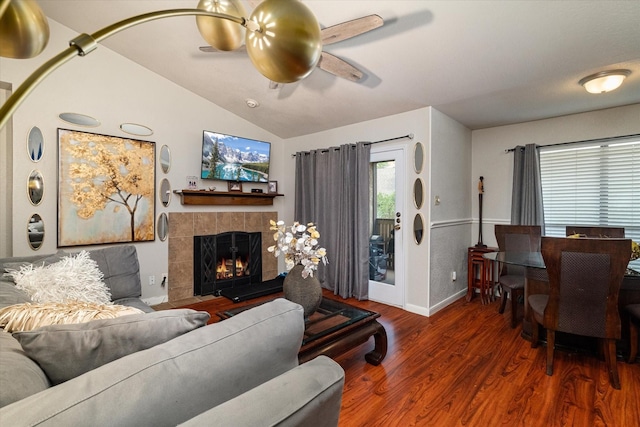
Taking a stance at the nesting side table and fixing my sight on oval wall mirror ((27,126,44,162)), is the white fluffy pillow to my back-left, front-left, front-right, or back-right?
front-left

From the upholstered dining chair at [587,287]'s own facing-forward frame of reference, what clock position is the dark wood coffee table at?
The dark wood coffee table is roughly at 9 o'clock from the upholstered dining chair.

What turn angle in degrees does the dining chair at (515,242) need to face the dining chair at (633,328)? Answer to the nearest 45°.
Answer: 0° — it already faces it

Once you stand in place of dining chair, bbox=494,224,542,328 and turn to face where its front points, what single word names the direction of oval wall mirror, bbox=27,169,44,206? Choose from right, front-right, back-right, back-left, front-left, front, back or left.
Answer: right

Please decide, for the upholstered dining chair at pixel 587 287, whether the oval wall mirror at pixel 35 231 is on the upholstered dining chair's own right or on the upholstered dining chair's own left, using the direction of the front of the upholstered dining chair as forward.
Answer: on the upholstered dining chair's own left

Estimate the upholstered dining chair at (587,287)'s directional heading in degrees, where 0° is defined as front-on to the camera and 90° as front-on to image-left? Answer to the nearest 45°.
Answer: approximately 135°

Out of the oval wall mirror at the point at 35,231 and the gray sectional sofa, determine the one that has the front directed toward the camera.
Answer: the oval wall mirror

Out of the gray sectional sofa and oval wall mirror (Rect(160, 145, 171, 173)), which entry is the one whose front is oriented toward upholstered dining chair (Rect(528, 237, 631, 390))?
the oval wall mirror

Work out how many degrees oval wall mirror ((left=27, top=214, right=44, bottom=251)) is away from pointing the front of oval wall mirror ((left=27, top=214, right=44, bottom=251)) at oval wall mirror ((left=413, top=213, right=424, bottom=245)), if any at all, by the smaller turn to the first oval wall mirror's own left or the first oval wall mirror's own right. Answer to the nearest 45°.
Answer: approximately 45° to the first oval wall mirror's own left

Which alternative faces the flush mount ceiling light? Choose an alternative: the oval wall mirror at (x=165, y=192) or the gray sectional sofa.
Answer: the oval wall mirror

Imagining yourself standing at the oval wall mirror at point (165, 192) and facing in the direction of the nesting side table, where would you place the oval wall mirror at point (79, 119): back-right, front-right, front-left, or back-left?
back-right

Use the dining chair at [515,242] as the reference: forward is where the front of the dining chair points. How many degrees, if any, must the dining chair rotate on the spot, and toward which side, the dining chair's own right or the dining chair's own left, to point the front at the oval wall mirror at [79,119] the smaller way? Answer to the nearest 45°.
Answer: approximately 90° to the dining chair's own right

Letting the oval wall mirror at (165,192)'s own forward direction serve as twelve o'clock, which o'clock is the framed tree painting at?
The framed tree painting is roughly at 4 o'clock from the oval wall mirror.

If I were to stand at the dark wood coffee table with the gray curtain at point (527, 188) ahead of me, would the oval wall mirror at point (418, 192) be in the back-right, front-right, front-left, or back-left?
front-left

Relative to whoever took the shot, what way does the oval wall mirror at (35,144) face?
facing the viewer

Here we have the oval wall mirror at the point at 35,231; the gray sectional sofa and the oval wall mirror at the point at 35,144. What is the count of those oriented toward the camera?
2

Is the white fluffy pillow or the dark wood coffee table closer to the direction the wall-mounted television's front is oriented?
the dark wood coffee table

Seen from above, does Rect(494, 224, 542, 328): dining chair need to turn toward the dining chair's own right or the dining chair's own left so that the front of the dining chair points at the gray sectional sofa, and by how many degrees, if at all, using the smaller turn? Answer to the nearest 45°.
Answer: approximately 45° to the dining chair's own right

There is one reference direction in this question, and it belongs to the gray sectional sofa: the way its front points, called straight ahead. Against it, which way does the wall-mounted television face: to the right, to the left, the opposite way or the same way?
the opposite way

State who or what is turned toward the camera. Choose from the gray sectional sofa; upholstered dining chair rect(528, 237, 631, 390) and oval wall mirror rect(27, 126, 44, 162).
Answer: the oval wall mirror
